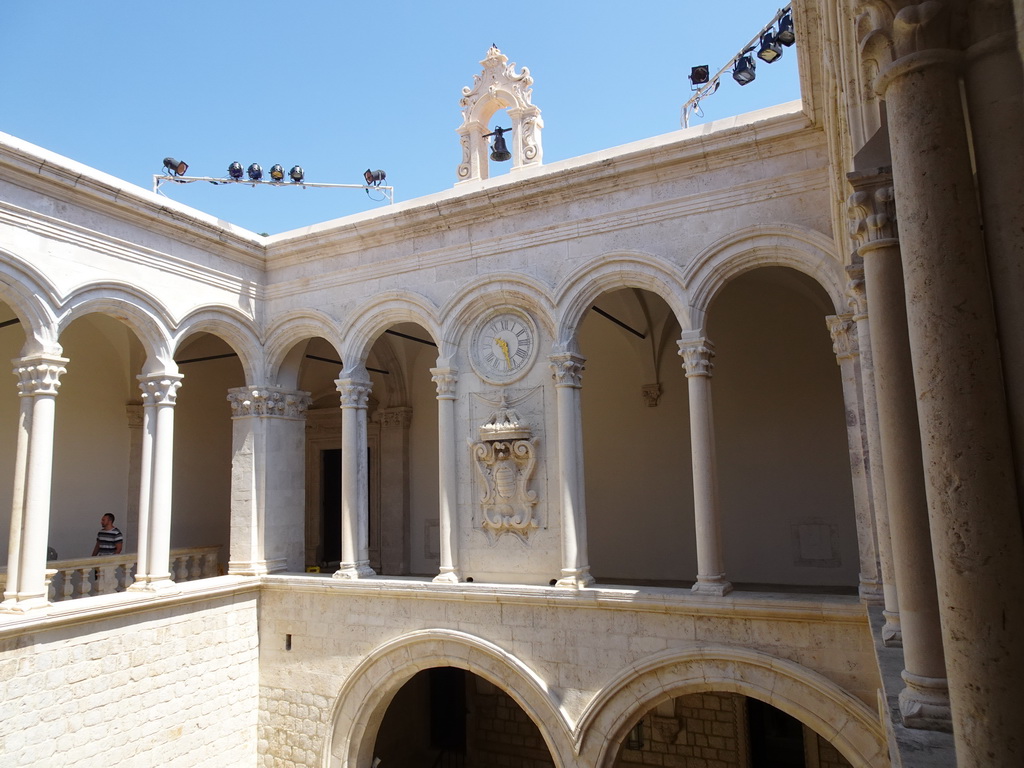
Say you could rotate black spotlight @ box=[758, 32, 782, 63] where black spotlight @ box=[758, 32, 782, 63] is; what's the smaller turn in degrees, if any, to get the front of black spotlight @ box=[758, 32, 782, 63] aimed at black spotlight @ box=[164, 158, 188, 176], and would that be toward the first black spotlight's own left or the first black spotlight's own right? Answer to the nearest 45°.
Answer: approximately 45° to the first black spotlight's own right

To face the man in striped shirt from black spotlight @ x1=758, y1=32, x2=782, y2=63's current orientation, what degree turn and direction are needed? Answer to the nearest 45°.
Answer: approximately 45° to its right

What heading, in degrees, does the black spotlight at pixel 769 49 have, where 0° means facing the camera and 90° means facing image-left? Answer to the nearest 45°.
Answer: approximately 45°

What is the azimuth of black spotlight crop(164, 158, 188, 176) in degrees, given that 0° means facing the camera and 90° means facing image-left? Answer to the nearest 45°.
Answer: approximately 315°
